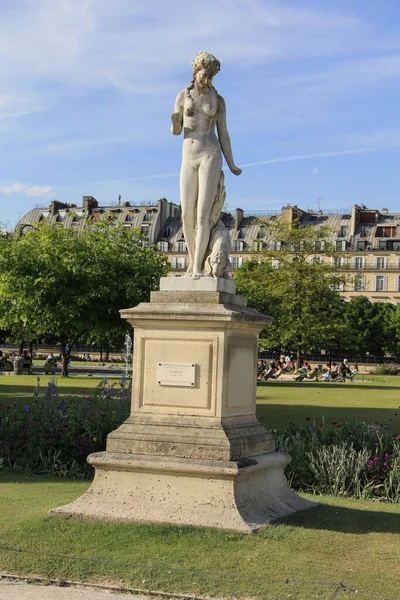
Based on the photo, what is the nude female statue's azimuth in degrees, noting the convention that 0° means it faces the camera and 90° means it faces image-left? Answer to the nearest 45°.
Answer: approximately 0°

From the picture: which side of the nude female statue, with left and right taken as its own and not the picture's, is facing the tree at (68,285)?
back
